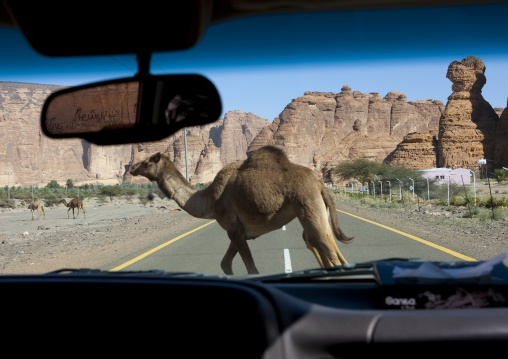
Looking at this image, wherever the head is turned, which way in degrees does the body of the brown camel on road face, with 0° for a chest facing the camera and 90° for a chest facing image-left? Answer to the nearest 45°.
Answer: approximately 90°
